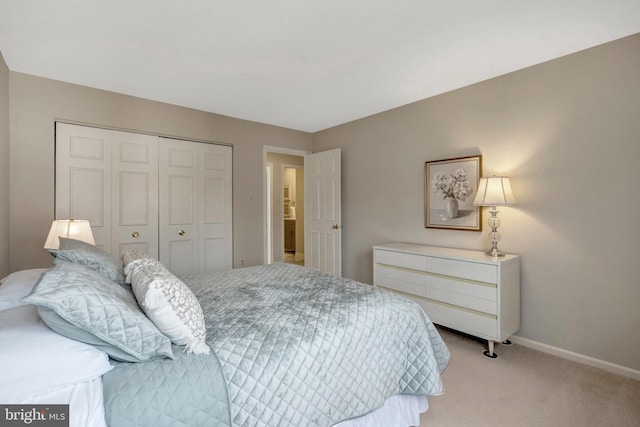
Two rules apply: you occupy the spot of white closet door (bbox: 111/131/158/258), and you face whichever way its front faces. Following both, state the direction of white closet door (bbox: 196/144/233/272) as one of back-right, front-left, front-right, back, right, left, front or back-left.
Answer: left

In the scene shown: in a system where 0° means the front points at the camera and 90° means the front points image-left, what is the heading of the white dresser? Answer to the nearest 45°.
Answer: approximately 45°

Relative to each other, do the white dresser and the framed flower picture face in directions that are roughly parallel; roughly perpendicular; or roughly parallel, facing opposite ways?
roughly parallel

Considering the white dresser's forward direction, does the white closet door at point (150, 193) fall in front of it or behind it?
in front

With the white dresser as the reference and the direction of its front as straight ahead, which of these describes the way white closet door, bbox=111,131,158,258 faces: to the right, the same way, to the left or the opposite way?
to the left

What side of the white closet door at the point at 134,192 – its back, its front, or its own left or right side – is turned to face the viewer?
front

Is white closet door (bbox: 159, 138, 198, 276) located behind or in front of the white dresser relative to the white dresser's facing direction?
in front

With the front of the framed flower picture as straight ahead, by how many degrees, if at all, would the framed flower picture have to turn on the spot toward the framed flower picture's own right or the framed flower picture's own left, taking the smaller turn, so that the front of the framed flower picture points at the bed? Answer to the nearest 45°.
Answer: approximately 45° to the framed flower picture's own left

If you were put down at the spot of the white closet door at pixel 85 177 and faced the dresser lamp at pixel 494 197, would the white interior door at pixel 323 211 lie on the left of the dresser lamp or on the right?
left

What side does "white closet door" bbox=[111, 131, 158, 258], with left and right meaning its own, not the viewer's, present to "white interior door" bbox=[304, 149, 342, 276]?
left

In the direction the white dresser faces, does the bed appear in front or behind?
in front

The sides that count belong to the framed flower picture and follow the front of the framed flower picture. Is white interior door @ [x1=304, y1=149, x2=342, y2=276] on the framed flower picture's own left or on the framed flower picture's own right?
on the framed flower picture's own right

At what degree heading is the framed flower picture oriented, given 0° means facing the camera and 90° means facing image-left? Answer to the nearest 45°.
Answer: approximately 45°

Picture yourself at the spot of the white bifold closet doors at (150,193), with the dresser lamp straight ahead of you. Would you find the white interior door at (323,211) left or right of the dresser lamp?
left

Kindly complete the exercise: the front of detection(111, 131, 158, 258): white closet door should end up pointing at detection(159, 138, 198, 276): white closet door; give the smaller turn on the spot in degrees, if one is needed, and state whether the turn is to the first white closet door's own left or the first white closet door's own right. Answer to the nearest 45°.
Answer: approximately 90° to the first white closet door's own left
